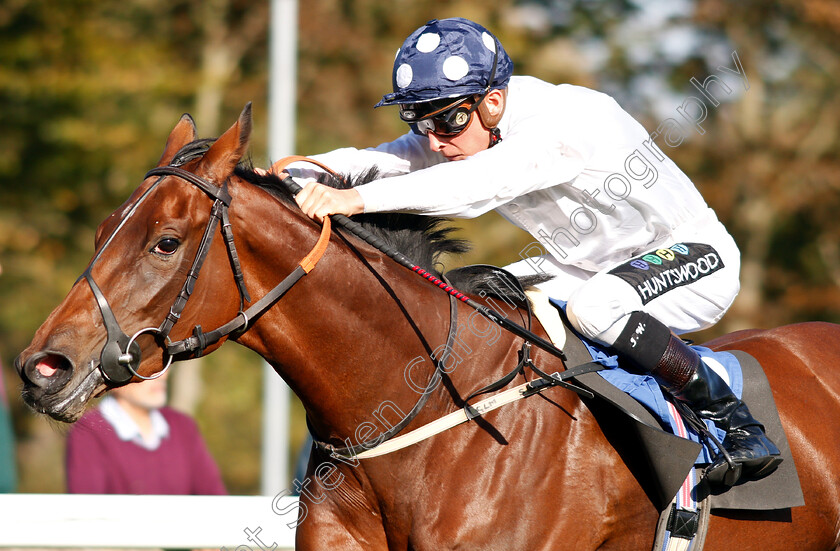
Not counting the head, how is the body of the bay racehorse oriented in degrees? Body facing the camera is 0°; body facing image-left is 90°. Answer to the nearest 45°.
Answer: approximately 90°

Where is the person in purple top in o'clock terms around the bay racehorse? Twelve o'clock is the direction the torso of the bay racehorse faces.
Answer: The person in purple top is roughly at 2 o'clock from the bay racehorse.
